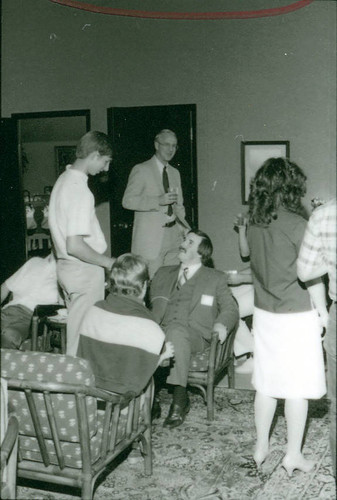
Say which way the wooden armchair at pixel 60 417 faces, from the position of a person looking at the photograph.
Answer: facing away from the viewer and to the right of the viewer

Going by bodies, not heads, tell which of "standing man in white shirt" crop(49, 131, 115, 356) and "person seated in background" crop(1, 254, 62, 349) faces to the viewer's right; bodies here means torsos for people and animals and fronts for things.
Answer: the standing man in white shirt

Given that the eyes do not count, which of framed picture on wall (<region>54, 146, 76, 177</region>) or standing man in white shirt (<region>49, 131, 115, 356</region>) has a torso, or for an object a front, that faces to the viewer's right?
the standing man in white shirt

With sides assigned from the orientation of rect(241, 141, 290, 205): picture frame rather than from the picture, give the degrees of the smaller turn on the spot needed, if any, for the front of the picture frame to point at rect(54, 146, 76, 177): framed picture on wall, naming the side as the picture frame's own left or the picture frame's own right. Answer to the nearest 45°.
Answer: approximately 90° to the picture frame's own right

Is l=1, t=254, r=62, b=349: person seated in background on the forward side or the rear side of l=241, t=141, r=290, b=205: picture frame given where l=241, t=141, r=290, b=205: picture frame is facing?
on the forward side

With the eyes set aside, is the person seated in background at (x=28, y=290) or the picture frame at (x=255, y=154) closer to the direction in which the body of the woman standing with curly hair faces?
the picture frame

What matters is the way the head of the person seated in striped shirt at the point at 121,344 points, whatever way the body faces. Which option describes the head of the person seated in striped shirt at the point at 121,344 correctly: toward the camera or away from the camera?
away from the camera

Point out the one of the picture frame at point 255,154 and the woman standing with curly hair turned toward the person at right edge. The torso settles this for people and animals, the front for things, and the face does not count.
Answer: the picture frame
